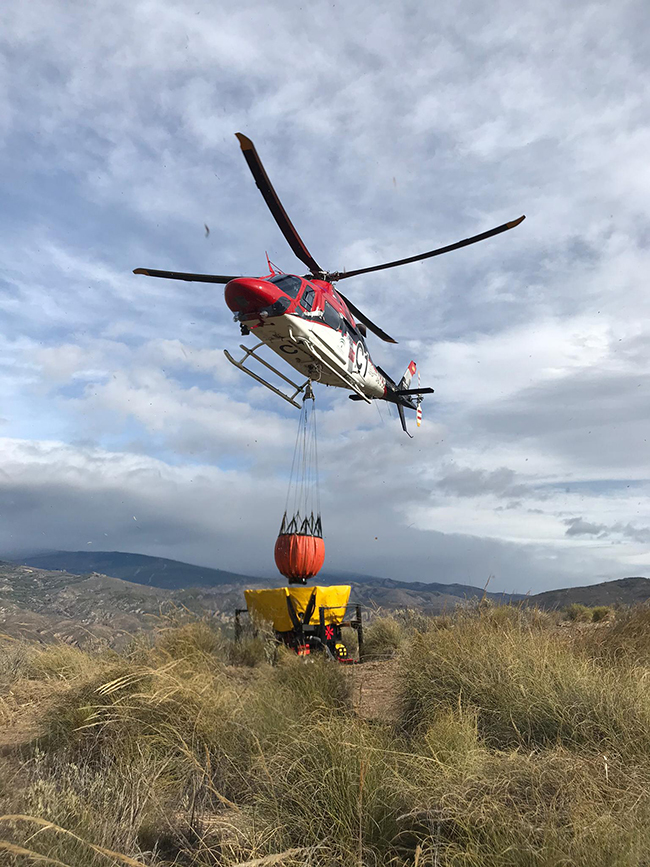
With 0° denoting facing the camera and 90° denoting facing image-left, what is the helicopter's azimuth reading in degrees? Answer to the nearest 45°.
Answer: approximately 45°

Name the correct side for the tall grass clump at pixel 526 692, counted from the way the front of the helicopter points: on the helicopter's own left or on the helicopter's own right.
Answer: on the helicopter's own left

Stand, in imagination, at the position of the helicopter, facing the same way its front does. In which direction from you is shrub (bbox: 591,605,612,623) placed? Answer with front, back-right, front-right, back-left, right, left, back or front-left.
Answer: back

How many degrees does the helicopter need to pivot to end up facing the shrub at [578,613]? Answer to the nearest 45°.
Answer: approximately 180°

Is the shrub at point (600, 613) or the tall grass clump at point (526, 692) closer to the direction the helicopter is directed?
the tall grass clump
